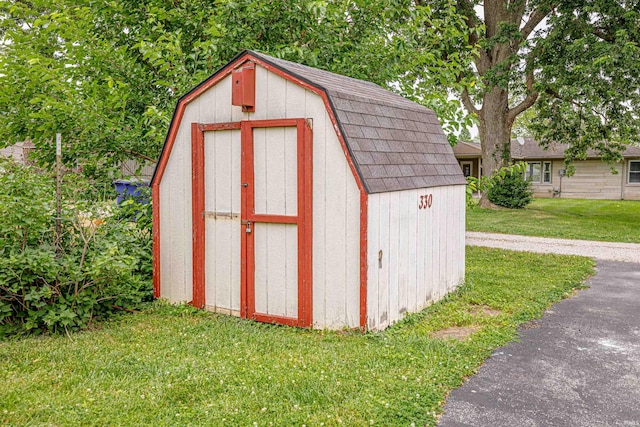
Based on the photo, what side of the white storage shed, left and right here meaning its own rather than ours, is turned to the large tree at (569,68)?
back

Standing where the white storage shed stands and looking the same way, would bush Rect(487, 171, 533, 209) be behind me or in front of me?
behind

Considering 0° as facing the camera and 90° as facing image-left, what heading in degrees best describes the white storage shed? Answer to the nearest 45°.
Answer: approximately 45°

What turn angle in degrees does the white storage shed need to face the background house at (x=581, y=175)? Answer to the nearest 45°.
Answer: approximately 180°
